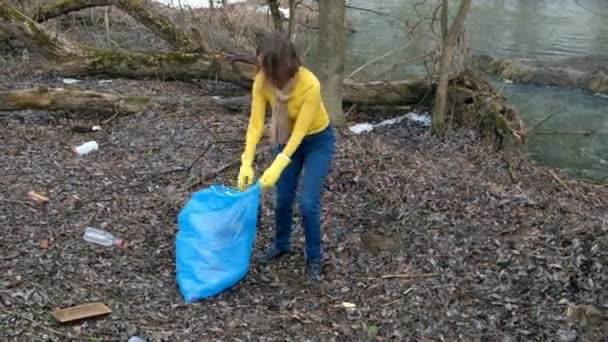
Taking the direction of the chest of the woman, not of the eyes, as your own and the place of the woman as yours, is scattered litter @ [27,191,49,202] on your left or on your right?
on your right

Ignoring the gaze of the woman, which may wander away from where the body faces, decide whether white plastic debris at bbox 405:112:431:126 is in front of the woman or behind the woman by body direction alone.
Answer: behind

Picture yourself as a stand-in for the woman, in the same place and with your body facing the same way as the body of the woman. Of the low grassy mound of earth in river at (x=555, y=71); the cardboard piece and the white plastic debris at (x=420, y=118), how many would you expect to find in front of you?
1

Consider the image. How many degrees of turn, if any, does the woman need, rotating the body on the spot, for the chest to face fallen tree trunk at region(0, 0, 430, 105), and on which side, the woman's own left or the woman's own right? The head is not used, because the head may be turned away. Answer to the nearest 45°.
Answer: approximately 135° to the woman's own right

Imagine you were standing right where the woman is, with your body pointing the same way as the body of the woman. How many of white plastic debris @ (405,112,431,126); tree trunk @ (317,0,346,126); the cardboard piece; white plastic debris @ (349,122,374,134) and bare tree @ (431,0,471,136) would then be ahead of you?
1

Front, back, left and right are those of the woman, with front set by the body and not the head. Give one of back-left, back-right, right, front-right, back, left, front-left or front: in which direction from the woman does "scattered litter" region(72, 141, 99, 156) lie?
right

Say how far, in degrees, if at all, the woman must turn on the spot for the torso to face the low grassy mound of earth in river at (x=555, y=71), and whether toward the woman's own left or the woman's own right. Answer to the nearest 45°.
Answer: approximately 180°

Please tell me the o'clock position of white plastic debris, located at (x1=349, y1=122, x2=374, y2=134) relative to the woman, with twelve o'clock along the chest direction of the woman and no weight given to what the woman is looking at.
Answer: The white plastic debris is roughly at 5 o'clock from the woman.

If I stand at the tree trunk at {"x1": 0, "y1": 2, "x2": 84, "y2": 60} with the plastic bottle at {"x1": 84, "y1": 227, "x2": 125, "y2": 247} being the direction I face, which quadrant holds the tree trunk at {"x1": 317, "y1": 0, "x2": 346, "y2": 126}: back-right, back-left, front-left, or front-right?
front-left

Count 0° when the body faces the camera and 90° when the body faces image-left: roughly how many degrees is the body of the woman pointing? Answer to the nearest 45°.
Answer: approximately 45°

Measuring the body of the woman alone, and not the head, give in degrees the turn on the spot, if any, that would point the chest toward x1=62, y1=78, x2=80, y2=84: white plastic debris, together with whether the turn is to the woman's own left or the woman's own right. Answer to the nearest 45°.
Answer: approximately 90° to the woman's own right

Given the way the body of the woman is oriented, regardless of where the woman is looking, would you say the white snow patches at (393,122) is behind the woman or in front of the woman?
behind

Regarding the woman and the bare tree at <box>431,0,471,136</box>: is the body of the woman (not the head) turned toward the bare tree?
no

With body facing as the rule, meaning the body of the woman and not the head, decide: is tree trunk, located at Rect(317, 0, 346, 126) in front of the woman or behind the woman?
behind
